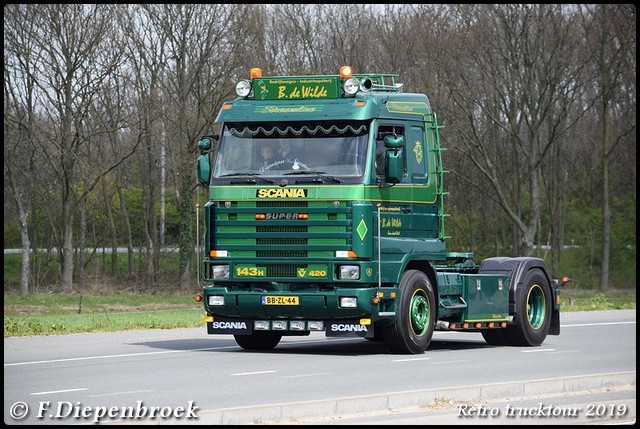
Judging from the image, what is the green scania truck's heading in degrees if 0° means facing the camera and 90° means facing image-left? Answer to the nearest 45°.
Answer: approximately 45°

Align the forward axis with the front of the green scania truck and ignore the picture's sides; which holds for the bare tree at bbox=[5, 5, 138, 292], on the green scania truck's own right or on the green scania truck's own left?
on the green scania truck's own right
